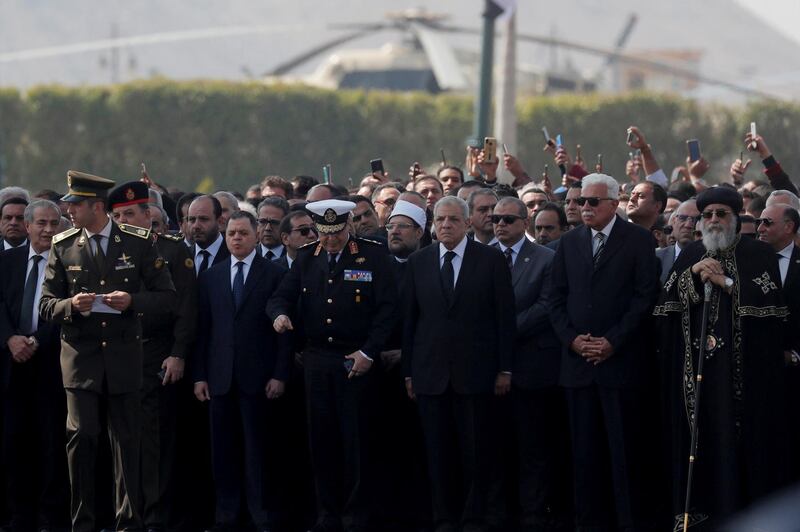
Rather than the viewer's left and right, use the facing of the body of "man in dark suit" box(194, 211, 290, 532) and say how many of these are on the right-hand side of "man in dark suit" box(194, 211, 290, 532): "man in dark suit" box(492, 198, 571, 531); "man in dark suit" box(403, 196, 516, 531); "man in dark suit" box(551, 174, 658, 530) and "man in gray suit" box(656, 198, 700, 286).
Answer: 0

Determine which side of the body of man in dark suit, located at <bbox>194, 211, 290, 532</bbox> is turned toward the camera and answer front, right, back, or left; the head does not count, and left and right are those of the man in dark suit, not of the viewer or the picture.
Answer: front

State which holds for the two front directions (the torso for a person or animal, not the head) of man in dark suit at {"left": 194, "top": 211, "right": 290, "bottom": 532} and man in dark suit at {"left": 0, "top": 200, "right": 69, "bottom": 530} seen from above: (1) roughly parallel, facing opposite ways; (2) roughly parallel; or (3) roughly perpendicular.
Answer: roughly parallel

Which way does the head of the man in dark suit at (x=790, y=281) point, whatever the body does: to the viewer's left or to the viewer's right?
to the viewer's left

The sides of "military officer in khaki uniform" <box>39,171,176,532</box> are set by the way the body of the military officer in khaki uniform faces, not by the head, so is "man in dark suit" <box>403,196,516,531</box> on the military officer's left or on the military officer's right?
on the military officer's left

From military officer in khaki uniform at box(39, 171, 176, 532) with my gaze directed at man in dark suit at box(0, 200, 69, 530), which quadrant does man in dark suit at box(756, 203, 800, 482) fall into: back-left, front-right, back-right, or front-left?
back-right

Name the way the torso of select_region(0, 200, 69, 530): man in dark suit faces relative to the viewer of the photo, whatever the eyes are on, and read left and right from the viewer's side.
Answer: facing the viewer

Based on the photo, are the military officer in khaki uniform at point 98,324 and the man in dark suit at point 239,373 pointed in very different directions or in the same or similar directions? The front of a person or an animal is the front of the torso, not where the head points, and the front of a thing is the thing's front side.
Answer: same or similar directions

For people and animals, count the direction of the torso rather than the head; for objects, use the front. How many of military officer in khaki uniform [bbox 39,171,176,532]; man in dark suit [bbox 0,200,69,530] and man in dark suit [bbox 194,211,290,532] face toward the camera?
3

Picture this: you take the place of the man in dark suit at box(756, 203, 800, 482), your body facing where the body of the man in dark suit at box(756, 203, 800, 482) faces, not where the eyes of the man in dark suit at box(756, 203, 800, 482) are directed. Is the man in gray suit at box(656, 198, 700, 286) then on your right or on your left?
on your right
